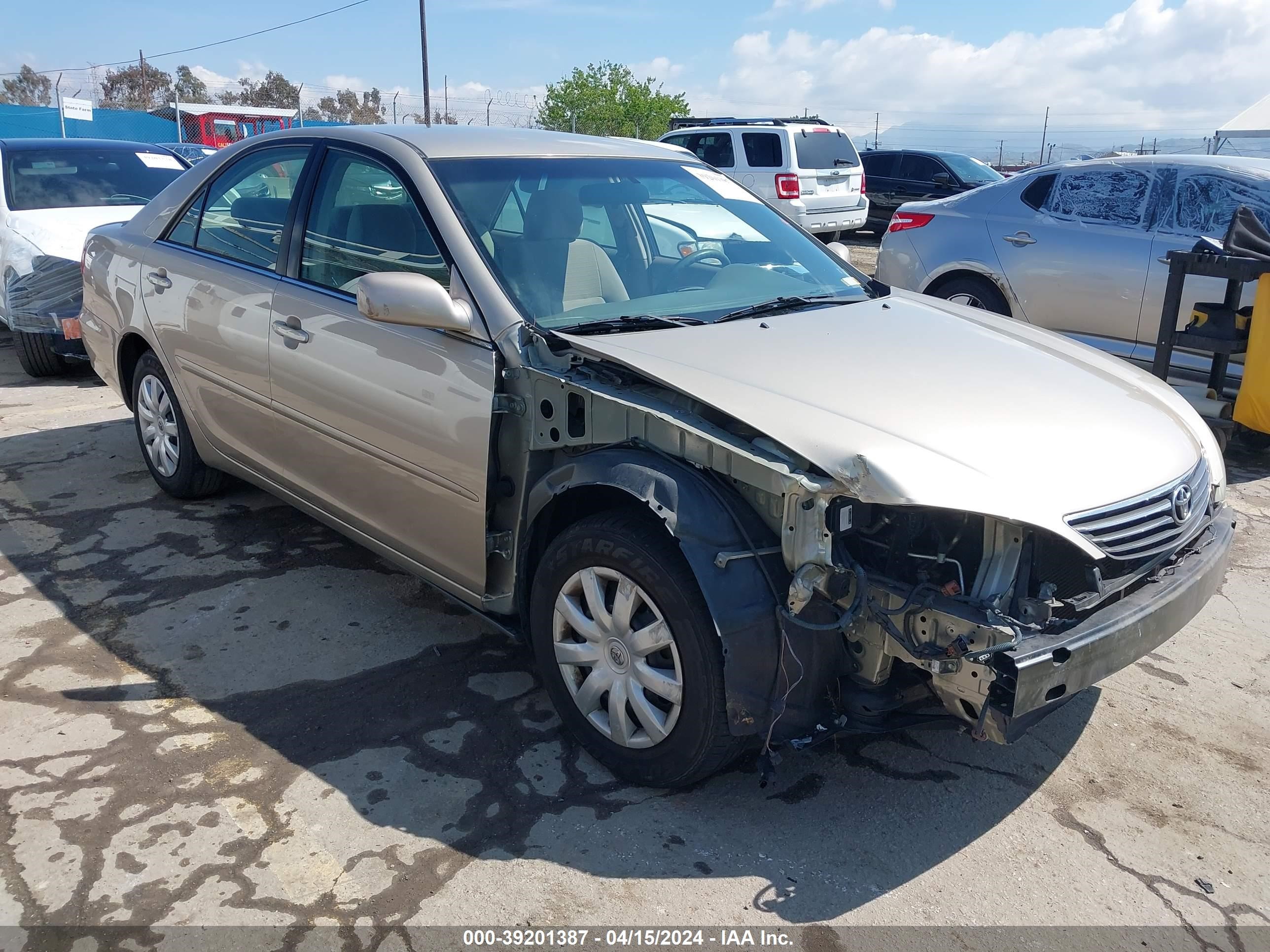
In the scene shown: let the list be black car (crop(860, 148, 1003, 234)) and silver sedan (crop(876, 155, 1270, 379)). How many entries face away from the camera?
0

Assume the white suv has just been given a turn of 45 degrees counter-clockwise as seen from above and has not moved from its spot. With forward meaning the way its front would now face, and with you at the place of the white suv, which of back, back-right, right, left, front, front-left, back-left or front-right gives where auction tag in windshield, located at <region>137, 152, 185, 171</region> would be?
front-left

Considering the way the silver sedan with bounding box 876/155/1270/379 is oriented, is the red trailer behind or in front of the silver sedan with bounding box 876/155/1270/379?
behind

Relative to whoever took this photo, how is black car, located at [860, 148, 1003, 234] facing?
facing the viewer and to the right of the viewer

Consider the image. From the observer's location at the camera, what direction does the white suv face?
facing away from the viewer and to the left of the viewer

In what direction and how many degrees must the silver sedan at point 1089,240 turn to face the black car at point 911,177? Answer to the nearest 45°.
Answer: approximately 135° to its left

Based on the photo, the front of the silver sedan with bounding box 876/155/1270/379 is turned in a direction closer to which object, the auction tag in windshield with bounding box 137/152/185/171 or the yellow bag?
the yellow bag

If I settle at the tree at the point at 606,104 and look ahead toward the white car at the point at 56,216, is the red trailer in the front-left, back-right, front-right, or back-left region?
front-right

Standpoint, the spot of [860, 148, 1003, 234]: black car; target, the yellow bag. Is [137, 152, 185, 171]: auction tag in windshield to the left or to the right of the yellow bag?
right

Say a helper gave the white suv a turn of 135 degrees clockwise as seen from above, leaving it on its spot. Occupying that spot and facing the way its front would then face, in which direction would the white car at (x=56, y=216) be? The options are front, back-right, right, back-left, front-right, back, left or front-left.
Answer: back-right

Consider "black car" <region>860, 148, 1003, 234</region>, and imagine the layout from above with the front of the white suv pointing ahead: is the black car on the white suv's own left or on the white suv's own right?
on the white suv's own right
